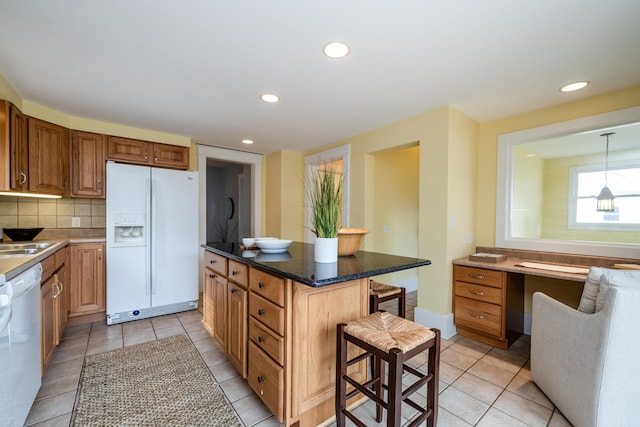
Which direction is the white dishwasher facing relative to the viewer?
to the viewer's right

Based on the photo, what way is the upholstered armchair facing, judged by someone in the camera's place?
facing away from the viewer and to the left of the viewer

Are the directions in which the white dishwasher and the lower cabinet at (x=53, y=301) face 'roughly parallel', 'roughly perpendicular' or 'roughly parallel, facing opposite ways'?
roughly parallel

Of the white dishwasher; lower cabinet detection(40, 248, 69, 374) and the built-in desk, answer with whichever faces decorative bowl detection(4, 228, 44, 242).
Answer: the built-in desk

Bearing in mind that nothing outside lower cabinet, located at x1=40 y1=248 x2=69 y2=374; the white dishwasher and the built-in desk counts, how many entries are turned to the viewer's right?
2

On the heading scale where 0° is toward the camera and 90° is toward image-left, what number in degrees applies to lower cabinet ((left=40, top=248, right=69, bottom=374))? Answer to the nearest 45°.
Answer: approximately 270°

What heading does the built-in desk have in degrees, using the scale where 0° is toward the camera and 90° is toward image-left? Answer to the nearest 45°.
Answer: approximately 45°

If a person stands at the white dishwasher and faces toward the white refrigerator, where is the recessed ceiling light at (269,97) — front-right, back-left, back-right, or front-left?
front-right

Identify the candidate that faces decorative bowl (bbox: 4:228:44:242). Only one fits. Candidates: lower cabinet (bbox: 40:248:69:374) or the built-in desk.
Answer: the built-in desk

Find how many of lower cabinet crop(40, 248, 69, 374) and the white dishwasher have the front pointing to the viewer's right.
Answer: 2

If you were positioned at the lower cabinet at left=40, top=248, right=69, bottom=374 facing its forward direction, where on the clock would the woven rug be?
The woven rug is roughly at 2 o'clock from the lower cabinet.
